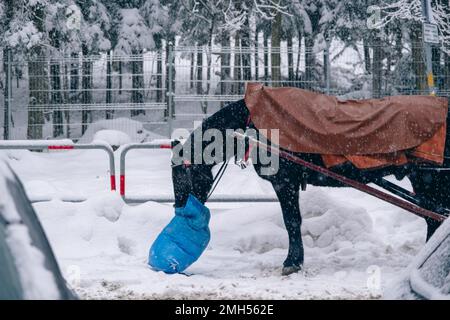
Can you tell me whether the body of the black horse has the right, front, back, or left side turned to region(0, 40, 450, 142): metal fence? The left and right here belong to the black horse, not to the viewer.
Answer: right

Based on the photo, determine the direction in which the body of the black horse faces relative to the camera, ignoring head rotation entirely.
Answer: to the viewer's left

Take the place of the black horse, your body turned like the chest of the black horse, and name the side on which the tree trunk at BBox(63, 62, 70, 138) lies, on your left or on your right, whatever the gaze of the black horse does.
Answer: on your right

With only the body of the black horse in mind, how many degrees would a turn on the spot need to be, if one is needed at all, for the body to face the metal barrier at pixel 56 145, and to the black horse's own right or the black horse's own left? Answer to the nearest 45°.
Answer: approximately 45° to the black horse's own right

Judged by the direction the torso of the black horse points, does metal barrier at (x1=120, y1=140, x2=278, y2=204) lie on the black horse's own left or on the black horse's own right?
on the black horse's own right

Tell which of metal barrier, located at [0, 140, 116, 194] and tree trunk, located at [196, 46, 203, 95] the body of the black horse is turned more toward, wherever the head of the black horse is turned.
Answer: the metal barrier

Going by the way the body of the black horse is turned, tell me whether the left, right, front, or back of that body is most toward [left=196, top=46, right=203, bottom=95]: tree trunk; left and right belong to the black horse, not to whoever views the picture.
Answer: right

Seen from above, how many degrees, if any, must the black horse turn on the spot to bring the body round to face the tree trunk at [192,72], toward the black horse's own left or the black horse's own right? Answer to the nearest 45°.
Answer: approximately 90° to the black horse's own right

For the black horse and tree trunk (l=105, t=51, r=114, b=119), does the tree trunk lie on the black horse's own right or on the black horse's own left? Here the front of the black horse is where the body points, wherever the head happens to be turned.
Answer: on the black horse's own right
